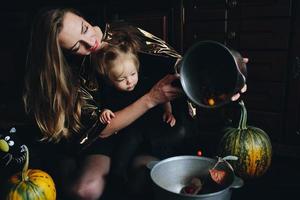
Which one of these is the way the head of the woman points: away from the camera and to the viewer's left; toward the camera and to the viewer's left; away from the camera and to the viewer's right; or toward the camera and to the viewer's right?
toward the camera and to the viewer's right

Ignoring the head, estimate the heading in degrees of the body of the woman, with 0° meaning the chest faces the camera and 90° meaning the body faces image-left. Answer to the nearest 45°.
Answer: approximately 315°
